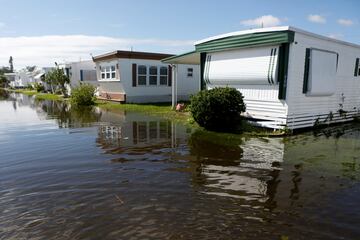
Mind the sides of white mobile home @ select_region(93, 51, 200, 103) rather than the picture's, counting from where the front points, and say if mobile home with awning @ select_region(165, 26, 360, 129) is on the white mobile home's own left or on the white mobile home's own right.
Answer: on the white mobile home's own left

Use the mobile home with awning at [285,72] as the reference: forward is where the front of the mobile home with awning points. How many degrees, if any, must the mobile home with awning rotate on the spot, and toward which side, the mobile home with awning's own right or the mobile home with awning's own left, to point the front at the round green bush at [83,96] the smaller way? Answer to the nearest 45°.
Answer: approximately 90° to the mobile home with awning's own right

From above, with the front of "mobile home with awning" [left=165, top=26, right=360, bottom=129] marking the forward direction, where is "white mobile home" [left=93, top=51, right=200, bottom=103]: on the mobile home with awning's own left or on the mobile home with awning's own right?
on the mobile home with awning's own right

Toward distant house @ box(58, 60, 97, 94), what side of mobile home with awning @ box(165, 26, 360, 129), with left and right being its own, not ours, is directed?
right

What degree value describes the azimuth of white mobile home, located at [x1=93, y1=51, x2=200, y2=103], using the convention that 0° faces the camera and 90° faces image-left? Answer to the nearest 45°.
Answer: approximately 45°

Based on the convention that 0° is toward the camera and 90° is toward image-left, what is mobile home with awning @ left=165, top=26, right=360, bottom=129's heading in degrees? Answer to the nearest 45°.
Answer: approximately 45°

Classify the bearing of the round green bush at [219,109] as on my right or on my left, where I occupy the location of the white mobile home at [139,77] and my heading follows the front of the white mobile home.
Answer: on my left

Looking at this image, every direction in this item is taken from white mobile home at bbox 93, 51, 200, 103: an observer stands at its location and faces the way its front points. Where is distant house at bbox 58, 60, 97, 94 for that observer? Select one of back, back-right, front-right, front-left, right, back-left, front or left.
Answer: right
